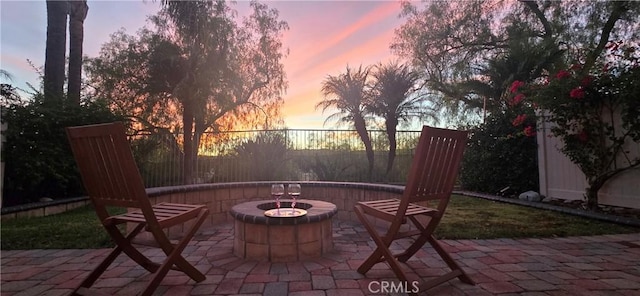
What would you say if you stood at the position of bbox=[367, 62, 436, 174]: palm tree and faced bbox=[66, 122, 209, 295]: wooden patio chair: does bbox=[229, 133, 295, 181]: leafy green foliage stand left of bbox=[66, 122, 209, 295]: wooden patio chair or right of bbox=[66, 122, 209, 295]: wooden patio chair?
right

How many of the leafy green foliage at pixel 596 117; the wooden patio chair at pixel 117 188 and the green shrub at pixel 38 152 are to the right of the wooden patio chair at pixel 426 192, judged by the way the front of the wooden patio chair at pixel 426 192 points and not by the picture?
1

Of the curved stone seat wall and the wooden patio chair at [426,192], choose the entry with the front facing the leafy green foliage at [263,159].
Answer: the wooden patio chair

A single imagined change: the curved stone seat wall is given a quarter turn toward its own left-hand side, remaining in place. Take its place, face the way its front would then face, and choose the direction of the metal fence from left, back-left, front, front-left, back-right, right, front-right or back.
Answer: left

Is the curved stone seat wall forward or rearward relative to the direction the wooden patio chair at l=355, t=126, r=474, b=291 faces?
forward

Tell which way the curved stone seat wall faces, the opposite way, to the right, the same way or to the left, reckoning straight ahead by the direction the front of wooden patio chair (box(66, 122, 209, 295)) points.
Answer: the opposite way

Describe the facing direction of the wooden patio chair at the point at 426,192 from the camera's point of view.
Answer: facing away from the viewer and to the left of the viewer

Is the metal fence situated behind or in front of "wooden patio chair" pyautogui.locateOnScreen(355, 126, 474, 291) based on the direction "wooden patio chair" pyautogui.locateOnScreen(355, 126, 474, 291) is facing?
in front

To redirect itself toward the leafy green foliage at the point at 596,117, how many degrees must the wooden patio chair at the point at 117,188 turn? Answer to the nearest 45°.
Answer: approximately 45° to its right

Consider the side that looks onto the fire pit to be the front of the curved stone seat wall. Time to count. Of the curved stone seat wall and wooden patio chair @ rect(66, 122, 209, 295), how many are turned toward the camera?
1

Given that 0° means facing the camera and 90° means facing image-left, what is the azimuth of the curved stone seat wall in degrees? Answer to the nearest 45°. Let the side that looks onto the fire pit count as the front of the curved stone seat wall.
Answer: approximately 0°

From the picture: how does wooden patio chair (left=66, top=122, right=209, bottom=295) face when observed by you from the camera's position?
facing away from the viewer and to the right of the viewer

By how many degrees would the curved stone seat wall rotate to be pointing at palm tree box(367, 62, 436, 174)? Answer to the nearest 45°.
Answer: approximately 135° to its left

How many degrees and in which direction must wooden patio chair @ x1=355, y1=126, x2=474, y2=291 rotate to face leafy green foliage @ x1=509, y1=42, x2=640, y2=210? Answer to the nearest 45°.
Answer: approximately 90° to its right

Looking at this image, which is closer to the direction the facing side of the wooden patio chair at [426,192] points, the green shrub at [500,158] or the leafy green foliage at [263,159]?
the leafy green foliage

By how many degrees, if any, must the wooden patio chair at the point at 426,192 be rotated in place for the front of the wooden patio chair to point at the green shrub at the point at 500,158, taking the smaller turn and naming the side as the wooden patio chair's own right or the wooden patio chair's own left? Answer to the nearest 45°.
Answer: approximately 45° to the wooden patio chair's own right

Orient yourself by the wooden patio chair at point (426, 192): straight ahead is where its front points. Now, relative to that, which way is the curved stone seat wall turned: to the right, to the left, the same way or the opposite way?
the opposite way
